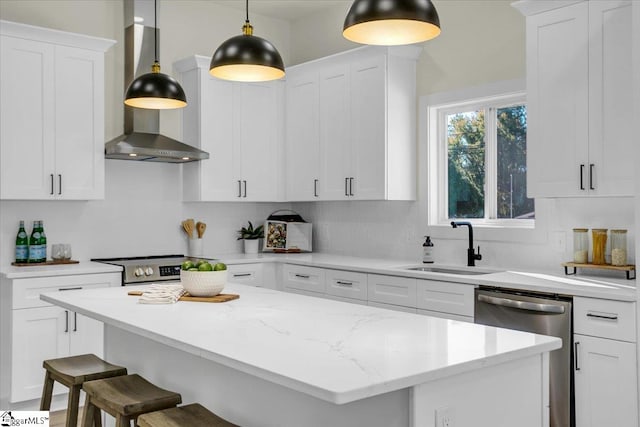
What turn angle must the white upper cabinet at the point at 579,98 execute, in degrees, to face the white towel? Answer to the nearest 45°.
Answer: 0° — it already faces it

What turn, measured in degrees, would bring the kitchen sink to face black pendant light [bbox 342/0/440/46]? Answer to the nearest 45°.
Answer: approximately 45° to its left

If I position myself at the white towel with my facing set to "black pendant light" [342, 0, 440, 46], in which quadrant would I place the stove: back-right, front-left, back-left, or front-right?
back-left

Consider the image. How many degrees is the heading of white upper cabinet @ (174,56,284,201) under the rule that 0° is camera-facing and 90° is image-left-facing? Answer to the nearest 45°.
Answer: approximately 315°

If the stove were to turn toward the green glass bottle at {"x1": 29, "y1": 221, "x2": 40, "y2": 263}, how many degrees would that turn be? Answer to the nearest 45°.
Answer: approximately 90° to its right

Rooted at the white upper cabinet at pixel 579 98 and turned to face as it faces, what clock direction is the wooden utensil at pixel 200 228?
The wooden utensil is roughly at 2 o'clock from the white upper cabinet.
